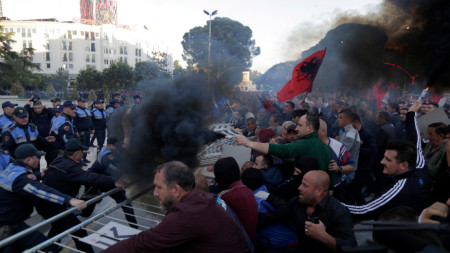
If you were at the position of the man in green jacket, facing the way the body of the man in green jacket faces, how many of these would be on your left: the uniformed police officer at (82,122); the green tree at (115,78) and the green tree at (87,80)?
0

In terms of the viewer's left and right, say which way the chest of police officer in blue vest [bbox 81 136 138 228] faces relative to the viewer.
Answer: facing to the right of the viewer

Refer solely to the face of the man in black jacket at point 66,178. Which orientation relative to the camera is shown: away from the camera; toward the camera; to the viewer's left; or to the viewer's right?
to the viewer's right

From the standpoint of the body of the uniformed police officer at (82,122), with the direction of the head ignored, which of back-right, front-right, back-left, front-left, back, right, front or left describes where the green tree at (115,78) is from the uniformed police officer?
back-left

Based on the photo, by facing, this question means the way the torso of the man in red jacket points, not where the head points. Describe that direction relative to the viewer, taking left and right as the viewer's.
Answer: facing to the left of the viewer

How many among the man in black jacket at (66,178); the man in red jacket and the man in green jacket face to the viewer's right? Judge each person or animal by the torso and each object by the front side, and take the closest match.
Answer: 1

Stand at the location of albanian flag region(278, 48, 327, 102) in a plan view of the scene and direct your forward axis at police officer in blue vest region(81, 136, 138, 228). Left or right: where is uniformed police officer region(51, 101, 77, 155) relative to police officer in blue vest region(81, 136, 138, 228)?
right

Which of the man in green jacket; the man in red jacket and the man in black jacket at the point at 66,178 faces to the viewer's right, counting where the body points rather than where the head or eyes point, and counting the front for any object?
the man in black jacket

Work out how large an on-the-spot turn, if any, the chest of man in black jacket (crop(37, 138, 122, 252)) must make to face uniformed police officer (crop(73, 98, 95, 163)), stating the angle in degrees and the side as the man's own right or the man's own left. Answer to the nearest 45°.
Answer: approximately 90° to the man's own left

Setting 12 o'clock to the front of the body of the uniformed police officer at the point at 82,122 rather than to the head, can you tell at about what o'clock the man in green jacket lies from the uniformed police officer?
The man in green jacket is roughly at 1 o'clock from the uniformed police officer.

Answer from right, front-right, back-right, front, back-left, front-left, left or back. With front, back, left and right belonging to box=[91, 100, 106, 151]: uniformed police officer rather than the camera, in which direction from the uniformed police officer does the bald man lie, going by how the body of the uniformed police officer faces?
front-right

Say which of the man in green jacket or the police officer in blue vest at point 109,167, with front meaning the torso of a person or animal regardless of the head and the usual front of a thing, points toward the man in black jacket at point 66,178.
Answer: the man in green jacket

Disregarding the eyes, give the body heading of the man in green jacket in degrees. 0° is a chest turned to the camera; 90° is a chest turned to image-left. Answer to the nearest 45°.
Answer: approximately 90°

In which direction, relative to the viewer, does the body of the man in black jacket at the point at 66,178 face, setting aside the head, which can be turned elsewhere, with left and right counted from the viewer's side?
facing to the right of the viewer

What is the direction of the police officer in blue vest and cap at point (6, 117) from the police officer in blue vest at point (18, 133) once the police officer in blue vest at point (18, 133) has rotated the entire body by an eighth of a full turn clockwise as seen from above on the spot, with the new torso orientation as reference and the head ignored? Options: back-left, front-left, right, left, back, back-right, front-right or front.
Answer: back

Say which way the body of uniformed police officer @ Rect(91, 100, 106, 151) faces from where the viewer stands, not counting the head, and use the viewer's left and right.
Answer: facing the viewer and to the right of the viewer

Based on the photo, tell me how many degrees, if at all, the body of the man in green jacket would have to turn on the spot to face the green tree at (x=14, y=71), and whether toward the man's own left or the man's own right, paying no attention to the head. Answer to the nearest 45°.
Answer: approximately 45° to the man's own right

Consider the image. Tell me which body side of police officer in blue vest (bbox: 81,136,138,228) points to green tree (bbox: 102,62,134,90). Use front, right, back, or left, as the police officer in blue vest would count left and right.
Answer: left

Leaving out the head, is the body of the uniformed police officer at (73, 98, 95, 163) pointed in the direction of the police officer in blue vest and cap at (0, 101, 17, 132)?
no
